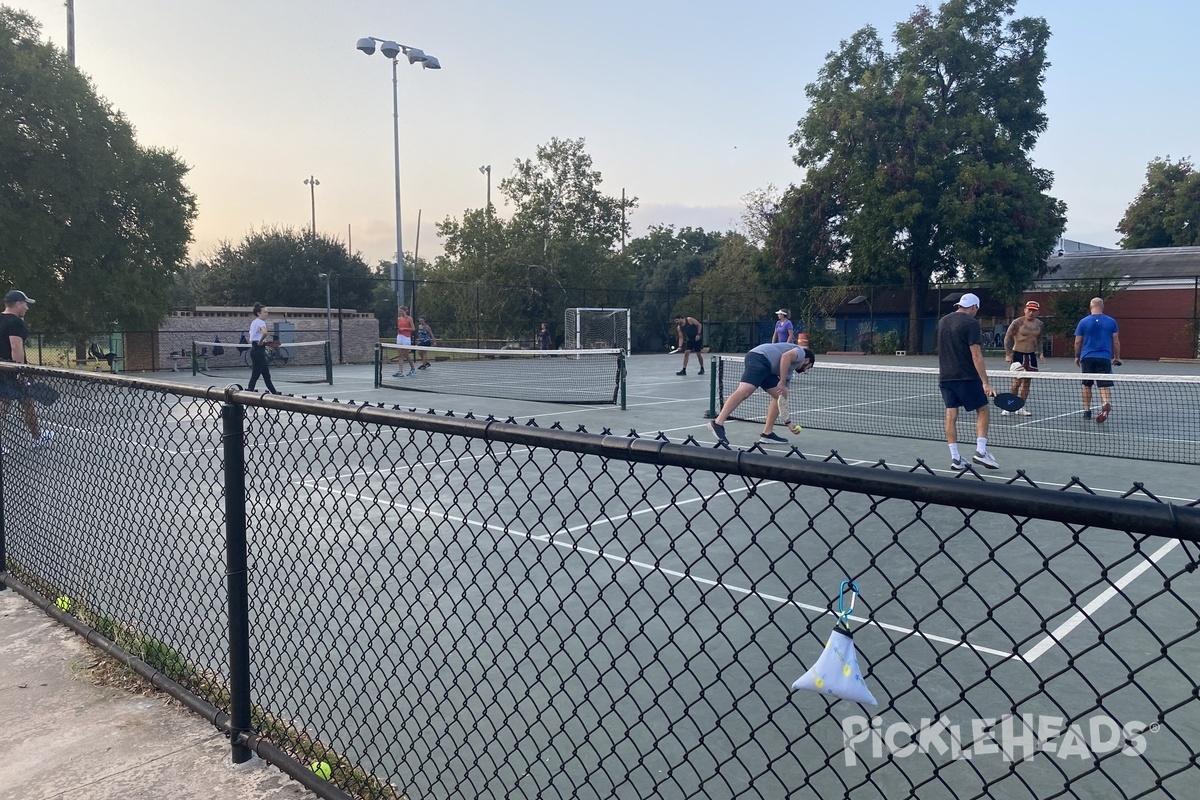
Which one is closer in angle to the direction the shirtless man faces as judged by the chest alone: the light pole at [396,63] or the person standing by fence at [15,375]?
the person standing by fence

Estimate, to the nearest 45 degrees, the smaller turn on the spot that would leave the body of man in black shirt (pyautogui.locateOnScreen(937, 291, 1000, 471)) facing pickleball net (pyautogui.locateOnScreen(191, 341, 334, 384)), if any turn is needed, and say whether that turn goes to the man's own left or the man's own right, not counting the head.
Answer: approximately 90° to the man's own left

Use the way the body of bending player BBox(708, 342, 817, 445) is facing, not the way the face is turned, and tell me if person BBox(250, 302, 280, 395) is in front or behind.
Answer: behind

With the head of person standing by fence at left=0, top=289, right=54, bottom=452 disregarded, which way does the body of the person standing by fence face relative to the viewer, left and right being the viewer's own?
facing to the right of the viewer
